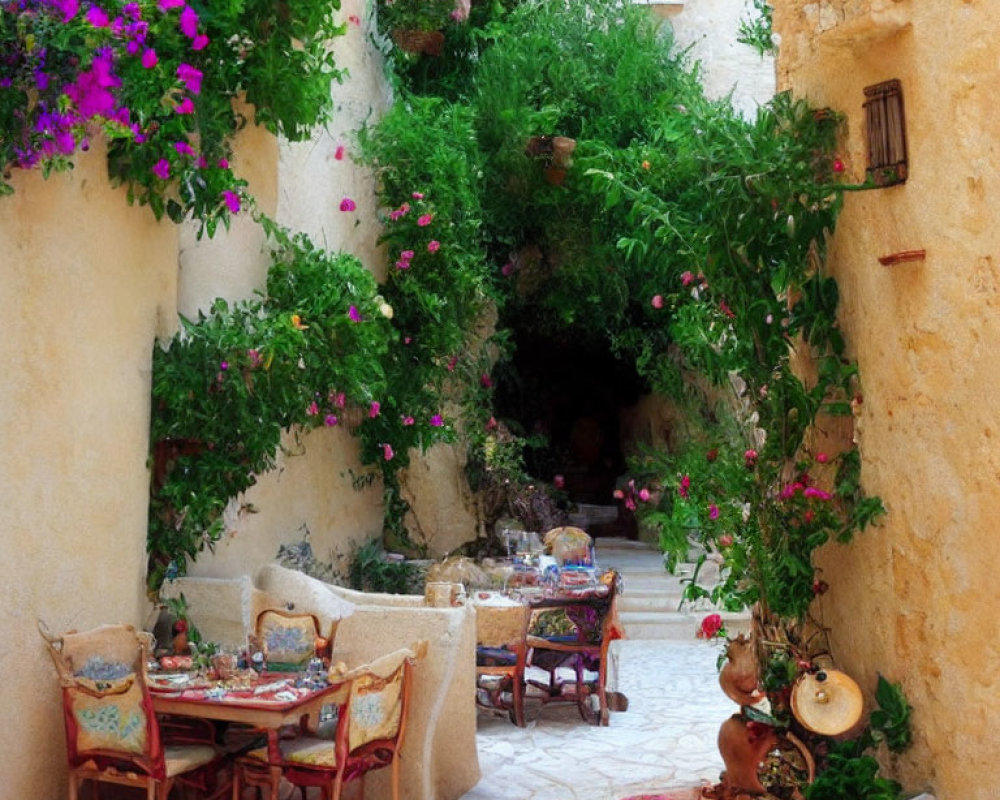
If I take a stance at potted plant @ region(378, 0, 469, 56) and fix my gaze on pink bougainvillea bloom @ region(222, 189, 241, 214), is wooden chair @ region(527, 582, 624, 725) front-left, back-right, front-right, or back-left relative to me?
front-left

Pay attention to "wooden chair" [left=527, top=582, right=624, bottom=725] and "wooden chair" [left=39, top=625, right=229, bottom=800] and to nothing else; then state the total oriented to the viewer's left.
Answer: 1

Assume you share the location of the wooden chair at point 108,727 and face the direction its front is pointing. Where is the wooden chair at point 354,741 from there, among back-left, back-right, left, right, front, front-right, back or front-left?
front-right

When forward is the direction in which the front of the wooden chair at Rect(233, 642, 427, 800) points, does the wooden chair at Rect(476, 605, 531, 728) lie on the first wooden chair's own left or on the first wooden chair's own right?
on the first wooden chair's own right

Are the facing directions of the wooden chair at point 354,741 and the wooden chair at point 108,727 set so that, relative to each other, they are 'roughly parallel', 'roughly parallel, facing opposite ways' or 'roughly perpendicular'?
roughly perpendicular

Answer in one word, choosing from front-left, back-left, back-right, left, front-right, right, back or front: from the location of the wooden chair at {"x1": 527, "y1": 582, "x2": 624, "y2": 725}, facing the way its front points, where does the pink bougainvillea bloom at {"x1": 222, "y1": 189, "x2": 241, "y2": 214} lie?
front-left

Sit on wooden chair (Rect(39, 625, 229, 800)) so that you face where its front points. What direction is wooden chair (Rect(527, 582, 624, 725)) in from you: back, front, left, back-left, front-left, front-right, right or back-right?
front

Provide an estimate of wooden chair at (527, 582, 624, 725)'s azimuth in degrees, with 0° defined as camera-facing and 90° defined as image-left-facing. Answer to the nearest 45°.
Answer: approximately 90°

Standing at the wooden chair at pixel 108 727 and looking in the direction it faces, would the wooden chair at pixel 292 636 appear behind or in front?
in front

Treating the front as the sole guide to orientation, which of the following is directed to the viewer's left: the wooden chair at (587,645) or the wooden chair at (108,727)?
the wooden chair at (587,645)

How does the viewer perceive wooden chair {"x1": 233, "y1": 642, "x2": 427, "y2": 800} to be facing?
facing away from the viewer and to the left of the viewer

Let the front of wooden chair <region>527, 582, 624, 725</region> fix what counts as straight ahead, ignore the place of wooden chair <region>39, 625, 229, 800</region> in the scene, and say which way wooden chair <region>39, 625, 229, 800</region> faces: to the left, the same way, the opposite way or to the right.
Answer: to the right

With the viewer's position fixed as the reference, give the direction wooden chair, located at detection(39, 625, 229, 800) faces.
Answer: facing away from the viewer and to the right of the viewer
